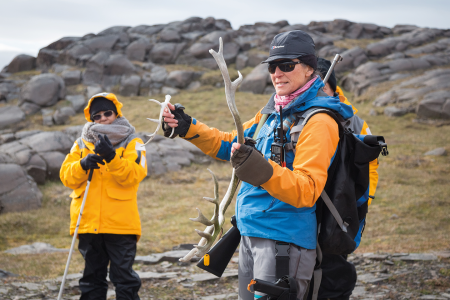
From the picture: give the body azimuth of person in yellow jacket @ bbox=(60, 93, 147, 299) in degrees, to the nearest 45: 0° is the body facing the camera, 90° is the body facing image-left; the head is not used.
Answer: approximately 0°

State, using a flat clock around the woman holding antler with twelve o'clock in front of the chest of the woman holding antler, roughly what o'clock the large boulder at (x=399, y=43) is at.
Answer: The large boulder is roughly at 5 o'clock from the woman holding antler.

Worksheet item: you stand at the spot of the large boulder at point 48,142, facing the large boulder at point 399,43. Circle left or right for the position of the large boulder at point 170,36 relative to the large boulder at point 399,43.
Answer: left

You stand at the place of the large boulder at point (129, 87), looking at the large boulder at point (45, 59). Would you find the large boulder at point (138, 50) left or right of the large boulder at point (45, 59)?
right

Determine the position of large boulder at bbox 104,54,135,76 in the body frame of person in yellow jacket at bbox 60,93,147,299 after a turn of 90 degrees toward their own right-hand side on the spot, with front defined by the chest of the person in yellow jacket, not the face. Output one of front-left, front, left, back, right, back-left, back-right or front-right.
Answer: right

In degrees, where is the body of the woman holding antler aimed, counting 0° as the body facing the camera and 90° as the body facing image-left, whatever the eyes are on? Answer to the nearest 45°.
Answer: approximately 45°

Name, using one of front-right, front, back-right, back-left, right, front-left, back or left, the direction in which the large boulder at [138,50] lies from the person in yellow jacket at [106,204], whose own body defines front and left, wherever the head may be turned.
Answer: back

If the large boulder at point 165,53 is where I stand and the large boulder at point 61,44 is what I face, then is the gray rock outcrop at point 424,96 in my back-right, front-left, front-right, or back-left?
back-left

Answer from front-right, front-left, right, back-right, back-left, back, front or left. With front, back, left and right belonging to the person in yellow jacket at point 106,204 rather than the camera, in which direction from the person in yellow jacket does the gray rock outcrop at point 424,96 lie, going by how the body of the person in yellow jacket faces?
back-left

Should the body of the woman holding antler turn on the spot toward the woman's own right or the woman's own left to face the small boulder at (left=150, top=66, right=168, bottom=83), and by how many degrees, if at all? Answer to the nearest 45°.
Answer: approximately 135° to the woman's own right

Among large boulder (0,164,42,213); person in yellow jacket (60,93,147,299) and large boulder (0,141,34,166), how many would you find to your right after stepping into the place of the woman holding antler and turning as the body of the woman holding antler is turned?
3

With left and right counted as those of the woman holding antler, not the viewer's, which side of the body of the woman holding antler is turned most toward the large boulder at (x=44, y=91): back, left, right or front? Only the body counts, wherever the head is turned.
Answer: right
